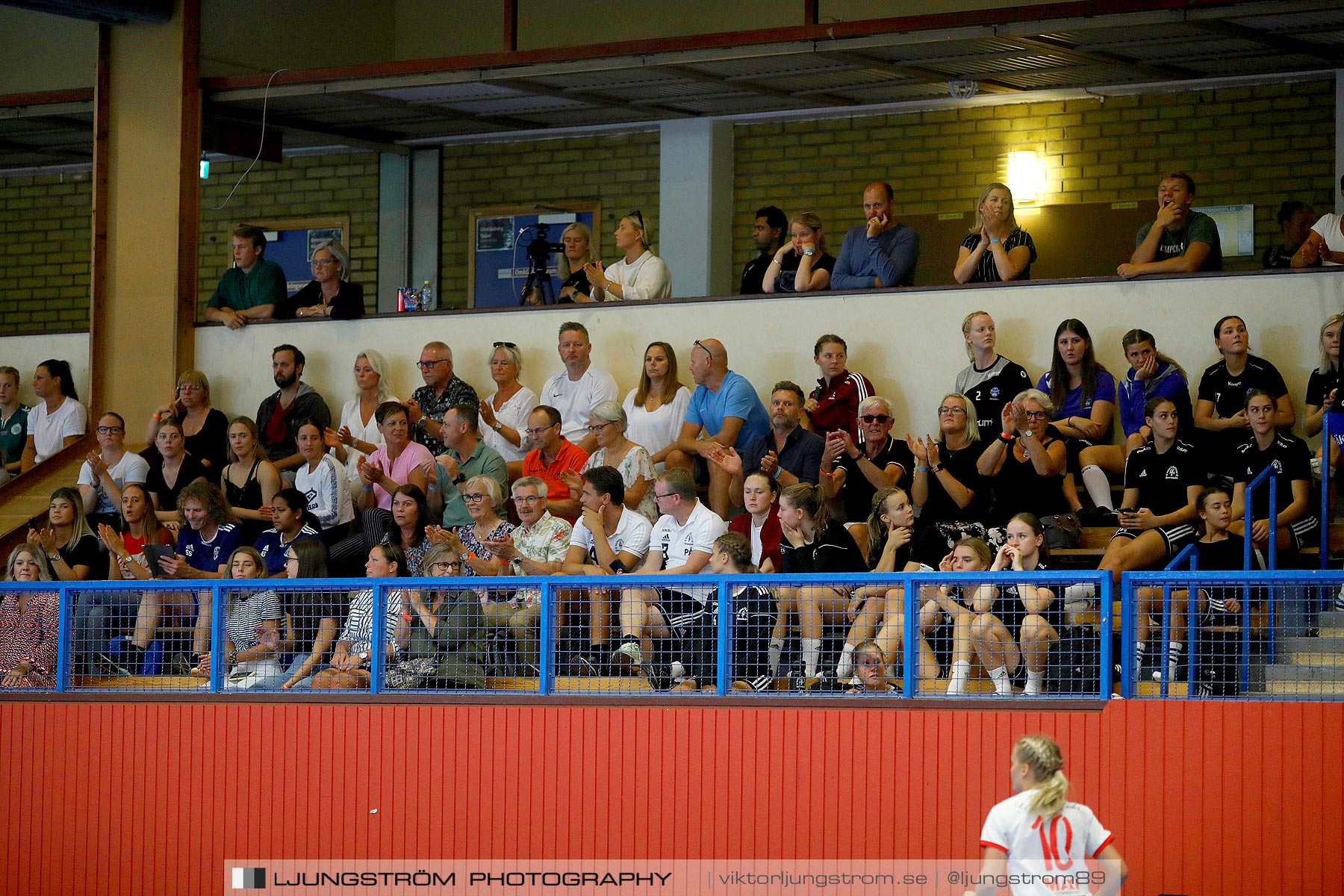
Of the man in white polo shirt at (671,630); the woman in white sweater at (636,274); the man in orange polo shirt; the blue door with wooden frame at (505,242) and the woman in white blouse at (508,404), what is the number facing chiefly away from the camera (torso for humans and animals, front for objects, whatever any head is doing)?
0

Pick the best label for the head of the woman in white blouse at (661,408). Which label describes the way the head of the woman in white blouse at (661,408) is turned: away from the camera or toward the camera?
toward the camera

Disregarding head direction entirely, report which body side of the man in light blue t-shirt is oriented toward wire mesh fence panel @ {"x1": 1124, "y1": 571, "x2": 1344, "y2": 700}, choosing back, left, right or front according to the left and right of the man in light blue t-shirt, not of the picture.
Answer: left

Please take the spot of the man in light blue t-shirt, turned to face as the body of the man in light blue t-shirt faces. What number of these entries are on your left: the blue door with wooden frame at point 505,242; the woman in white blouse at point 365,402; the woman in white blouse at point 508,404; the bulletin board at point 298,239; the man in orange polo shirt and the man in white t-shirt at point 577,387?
0

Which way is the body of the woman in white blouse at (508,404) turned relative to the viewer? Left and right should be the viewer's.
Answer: facing the viewer and to the left of the viewer

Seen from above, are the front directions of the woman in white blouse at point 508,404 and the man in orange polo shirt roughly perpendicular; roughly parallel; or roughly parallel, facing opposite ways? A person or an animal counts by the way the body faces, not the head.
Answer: roughly parallel

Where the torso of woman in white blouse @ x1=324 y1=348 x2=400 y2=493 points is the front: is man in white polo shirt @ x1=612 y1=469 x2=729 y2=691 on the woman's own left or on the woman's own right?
on the woman's own left

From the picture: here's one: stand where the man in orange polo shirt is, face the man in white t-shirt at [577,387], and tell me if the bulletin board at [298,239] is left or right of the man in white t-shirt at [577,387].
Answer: left

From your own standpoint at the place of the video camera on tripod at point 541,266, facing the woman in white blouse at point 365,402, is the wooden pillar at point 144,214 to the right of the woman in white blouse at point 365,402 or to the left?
right

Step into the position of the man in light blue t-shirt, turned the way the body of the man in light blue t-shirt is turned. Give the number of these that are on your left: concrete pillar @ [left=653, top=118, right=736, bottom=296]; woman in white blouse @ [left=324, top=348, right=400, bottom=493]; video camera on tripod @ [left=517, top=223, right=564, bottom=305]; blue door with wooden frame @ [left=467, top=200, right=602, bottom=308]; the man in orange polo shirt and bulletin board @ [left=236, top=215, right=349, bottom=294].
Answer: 0

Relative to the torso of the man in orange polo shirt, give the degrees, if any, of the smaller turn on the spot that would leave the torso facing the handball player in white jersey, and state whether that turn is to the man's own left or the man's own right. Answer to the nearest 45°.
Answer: approximately 45° to the man's own left

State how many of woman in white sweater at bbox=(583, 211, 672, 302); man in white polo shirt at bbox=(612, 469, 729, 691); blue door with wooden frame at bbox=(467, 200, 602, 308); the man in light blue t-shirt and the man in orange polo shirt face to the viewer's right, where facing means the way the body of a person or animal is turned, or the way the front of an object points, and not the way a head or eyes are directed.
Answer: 0

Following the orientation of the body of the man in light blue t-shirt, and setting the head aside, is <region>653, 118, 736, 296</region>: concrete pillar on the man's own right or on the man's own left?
on the man's own right

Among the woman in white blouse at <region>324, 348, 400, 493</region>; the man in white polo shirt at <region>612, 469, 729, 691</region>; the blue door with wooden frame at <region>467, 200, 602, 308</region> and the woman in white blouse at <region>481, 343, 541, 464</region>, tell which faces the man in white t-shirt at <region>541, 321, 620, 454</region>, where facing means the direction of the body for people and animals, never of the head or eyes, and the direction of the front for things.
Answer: the blue door with wooden frame

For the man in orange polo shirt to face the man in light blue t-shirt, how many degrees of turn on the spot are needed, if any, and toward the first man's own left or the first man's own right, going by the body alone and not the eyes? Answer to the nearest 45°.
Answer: approximately 135° to the first man's own left

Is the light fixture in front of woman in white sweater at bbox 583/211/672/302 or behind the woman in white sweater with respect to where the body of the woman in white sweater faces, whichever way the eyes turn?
behind

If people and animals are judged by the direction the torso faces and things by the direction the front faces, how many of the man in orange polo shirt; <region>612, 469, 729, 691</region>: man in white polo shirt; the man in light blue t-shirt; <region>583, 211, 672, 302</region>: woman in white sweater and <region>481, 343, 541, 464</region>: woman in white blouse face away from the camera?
0

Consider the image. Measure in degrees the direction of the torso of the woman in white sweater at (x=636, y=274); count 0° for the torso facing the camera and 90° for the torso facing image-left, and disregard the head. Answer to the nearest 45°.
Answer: approximately 45°

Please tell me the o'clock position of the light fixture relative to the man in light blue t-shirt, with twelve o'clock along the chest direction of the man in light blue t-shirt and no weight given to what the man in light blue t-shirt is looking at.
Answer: The light fixture is roughly at 6 o'clock from the man in light blue t-shirt.
